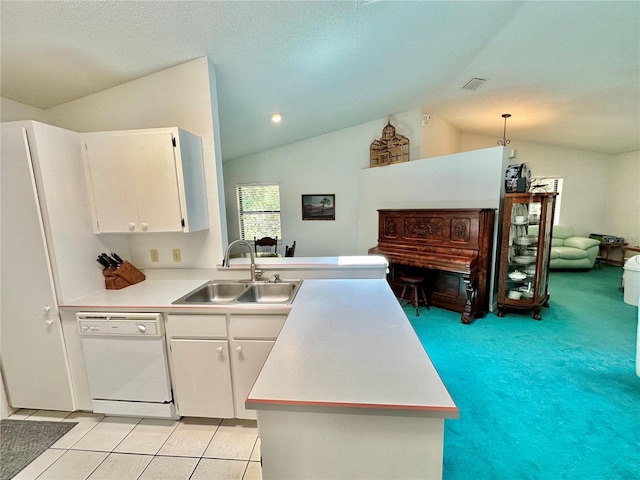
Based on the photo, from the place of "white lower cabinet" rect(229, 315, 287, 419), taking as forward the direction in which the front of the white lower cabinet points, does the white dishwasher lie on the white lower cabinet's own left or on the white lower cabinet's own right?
on the white lower cabinet's own right

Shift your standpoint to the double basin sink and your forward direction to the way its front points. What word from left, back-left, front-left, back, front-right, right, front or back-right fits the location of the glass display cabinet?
left

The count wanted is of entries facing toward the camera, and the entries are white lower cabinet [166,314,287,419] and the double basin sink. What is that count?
2

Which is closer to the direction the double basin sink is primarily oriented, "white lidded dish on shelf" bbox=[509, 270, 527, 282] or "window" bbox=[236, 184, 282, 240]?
the white lidded dish on shelf

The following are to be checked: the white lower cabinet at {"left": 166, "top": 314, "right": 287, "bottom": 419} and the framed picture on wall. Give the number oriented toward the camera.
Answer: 2

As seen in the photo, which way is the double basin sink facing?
toward the camera

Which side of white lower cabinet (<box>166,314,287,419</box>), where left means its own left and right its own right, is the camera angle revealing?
front

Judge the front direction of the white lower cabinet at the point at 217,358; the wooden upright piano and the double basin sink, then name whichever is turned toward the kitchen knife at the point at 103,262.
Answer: the wooden upright piano

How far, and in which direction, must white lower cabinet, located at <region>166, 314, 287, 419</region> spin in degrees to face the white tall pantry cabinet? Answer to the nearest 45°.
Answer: approximately 135° to its right

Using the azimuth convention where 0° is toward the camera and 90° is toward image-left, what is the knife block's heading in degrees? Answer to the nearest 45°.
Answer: approximately 45°

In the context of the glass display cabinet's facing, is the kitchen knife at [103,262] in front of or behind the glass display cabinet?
in front

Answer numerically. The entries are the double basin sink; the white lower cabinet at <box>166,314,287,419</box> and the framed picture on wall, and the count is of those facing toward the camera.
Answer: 3

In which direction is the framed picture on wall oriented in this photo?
toward the camera

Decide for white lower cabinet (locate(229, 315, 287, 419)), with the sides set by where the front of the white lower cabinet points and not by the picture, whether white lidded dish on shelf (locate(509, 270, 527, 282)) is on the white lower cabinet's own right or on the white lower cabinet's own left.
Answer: on the white lower cabinet's own left
